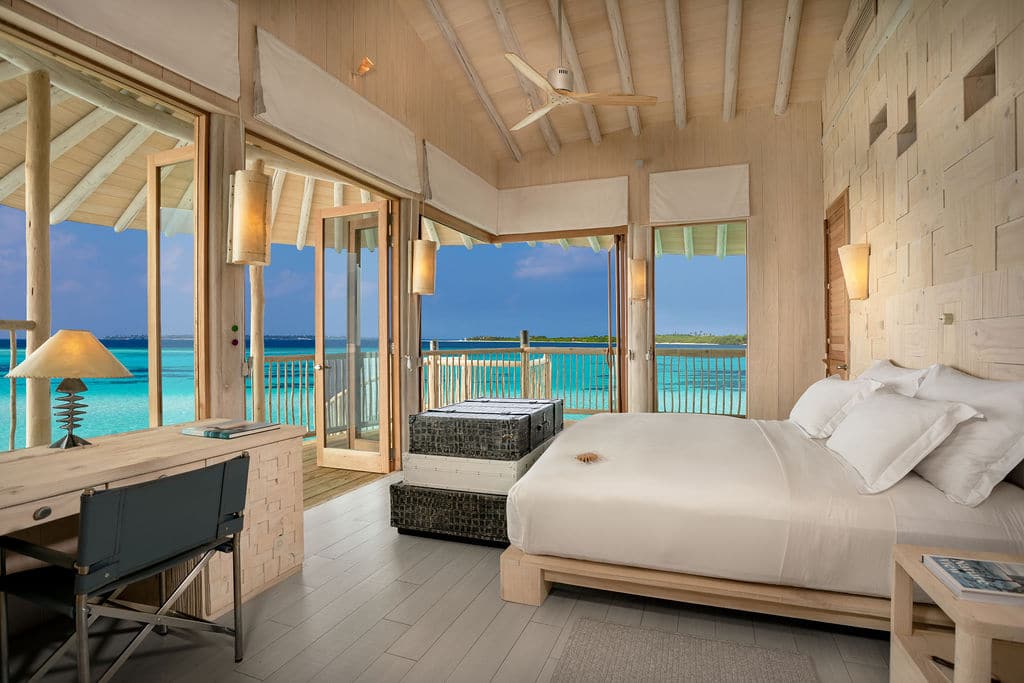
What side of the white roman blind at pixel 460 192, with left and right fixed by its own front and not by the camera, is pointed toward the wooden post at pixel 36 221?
right

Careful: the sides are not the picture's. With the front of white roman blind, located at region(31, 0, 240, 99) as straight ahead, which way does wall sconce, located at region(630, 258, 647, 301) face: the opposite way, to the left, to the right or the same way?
to the right

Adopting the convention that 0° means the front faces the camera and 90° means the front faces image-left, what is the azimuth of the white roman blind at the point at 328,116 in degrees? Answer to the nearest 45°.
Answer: approximately 315°

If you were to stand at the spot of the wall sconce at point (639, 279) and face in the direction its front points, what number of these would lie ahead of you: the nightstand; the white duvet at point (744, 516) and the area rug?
3

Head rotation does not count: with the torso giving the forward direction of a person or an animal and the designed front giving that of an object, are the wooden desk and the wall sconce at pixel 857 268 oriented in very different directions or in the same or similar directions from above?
very different directions

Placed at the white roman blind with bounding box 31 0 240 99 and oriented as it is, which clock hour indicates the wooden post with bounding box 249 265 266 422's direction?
The wooden post is roughly at 8 o'clock from the white roman blind.

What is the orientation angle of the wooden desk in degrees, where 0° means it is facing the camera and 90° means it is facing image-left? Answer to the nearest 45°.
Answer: approximately 315°

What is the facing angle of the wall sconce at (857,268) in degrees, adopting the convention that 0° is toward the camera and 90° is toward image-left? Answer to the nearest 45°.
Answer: approximately 45°

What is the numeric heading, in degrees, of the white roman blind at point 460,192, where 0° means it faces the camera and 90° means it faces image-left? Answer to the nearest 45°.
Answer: approximately 315°

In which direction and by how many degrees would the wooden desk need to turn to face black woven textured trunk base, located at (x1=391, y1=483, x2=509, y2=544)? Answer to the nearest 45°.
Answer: approximately 45° to its left
